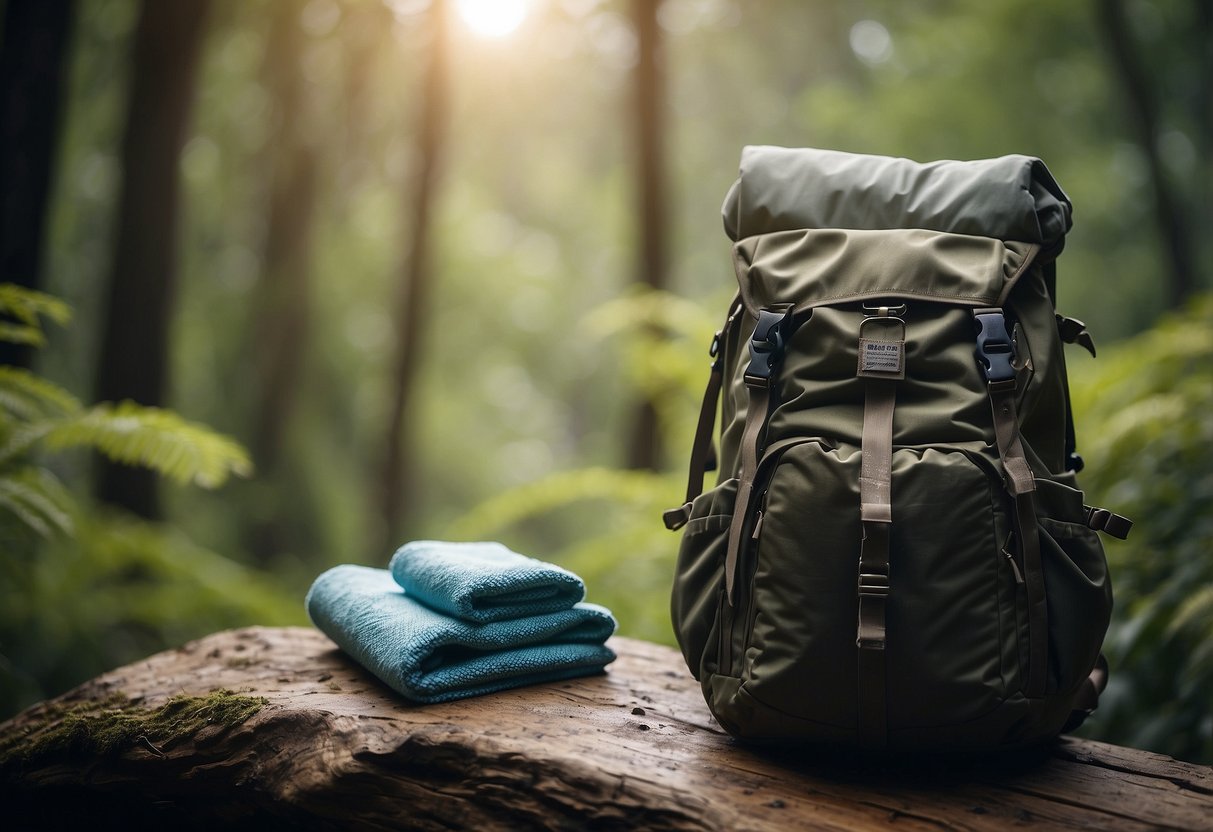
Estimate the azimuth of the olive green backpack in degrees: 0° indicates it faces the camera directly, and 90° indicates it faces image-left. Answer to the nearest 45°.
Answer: approximately 0°

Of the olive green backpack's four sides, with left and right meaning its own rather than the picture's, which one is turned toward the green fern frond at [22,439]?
right

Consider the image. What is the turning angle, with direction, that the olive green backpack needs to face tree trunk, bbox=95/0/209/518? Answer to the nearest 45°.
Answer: approximately 135° to its right

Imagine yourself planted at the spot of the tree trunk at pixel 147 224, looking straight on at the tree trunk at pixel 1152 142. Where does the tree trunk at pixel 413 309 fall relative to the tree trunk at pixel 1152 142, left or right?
left

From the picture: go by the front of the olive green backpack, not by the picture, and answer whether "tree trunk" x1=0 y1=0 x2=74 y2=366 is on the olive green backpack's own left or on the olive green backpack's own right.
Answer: on the olive green backpack's own right

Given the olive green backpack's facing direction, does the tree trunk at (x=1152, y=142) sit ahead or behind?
behind
